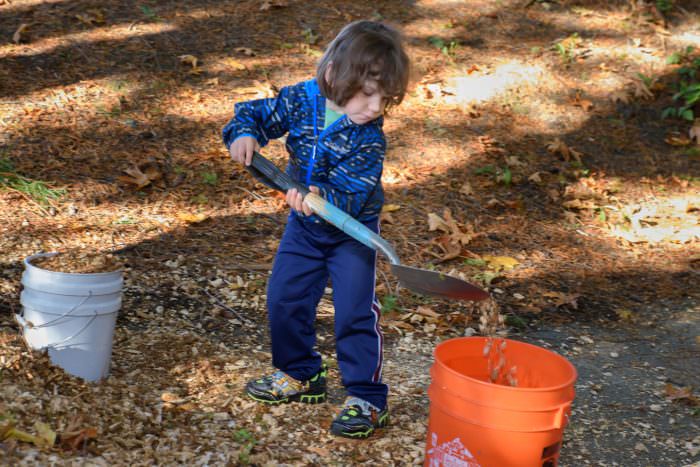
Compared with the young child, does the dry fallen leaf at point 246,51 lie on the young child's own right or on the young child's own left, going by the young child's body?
on the young child's own right

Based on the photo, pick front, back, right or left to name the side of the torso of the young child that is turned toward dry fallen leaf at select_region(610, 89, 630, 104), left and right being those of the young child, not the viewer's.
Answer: back

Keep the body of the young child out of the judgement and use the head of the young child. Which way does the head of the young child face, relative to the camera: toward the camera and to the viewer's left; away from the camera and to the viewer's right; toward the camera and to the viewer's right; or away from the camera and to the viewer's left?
toward the camera and to the viewer's right

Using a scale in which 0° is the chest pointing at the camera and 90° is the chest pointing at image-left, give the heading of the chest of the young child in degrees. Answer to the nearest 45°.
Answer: approximately 45°

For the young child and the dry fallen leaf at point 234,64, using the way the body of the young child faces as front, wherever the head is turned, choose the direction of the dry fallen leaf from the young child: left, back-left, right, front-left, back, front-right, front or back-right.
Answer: back-right

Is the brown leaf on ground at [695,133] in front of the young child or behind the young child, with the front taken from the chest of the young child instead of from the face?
behind

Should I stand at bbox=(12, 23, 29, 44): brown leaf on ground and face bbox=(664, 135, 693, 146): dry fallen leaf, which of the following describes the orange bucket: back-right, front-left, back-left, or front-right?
front-right

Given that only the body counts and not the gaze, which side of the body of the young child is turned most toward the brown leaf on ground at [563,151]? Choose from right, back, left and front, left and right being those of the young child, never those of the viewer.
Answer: back
